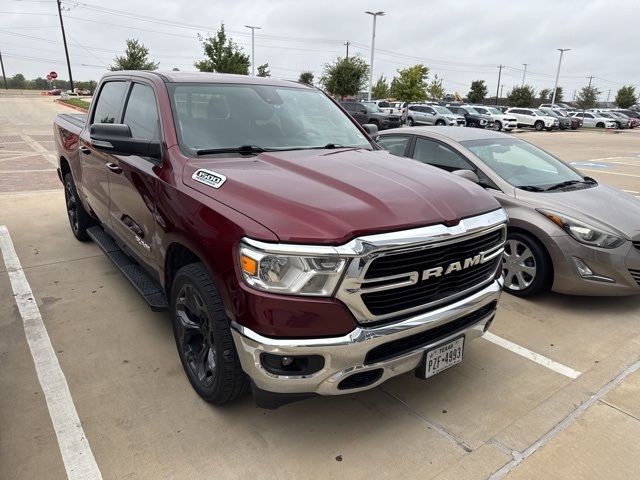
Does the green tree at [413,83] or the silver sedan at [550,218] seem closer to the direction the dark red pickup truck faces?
the silver sedan

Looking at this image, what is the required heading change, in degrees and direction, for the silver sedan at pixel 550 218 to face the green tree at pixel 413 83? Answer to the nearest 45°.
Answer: approximately 135° to its left

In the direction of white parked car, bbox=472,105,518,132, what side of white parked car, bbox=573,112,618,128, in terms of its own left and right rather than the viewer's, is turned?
right

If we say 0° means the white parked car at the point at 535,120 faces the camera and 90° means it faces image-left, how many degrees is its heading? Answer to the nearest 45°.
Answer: approximately 315°

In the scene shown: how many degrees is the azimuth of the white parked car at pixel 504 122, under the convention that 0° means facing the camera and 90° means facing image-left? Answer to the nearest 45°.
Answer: approximately 315°

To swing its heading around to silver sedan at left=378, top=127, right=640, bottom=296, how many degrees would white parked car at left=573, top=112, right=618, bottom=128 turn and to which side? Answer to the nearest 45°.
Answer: approximately 45° to its right

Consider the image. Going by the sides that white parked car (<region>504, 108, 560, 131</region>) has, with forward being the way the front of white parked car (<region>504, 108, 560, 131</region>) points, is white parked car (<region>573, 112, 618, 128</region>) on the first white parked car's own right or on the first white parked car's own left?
on the first white parked car's own left

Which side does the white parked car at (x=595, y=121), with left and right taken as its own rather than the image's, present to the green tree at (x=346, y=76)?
right

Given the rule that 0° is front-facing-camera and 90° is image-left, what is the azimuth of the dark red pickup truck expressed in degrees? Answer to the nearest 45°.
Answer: approximately 315°

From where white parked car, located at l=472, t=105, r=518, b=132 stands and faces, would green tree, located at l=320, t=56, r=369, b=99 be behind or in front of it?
behind

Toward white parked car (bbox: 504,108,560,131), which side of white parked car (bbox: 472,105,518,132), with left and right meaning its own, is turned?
left

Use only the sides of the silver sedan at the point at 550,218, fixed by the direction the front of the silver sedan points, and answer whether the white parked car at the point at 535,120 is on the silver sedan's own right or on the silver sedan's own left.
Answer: on the silver sedan's own left
